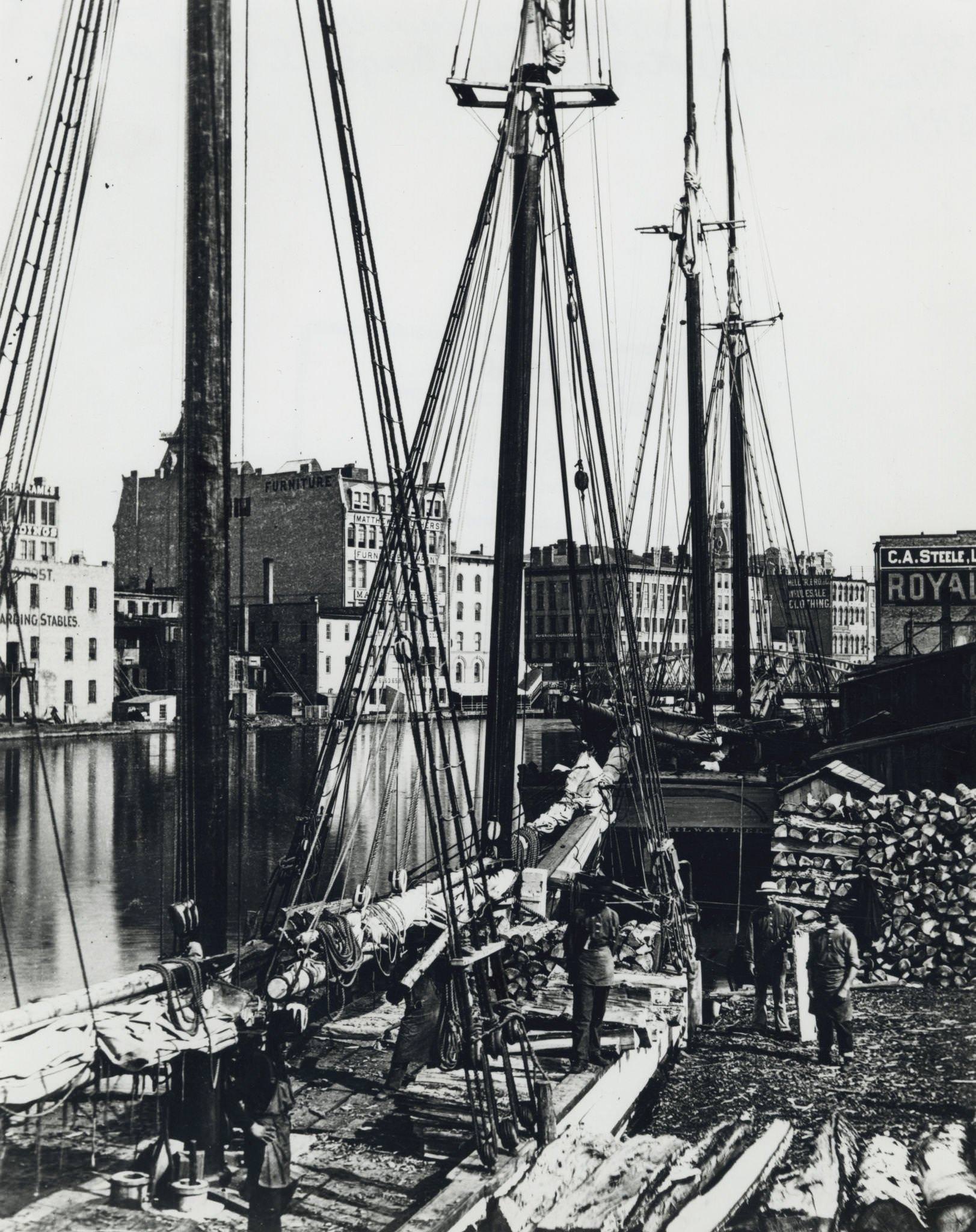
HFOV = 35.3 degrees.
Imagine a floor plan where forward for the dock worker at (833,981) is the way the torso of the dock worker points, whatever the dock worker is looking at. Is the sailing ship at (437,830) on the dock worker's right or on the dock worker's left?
on the dock worker's right

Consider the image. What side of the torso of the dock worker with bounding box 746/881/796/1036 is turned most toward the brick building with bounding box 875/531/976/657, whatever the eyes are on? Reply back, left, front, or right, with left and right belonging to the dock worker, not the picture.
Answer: back

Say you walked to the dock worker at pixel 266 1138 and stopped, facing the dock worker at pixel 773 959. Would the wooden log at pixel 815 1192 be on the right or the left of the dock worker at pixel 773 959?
right

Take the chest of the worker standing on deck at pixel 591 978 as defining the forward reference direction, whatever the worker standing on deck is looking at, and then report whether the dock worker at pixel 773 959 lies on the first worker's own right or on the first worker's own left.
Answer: on the first worker's own left

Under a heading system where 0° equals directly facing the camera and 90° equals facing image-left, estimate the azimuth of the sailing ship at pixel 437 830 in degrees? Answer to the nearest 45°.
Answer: approximately 225°

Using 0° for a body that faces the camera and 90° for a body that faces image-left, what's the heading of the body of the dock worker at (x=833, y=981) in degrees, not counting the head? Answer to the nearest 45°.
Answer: approximately 0°

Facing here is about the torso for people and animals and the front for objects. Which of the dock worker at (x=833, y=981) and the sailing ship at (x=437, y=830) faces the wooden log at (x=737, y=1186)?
the dock worker
